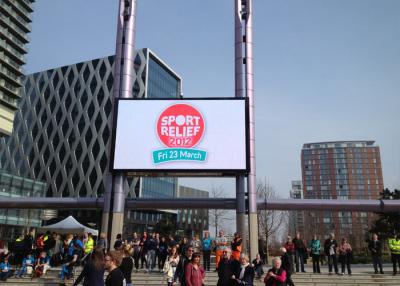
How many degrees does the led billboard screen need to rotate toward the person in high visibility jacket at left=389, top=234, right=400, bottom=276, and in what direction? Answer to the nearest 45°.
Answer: approximately 90° to its left

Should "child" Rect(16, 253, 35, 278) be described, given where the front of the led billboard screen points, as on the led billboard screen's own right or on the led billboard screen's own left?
on the led billboard screen's own right

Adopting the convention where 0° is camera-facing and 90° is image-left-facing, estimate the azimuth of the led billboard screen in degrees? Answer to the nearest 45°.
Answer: approximately 0°
